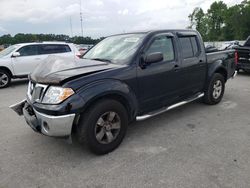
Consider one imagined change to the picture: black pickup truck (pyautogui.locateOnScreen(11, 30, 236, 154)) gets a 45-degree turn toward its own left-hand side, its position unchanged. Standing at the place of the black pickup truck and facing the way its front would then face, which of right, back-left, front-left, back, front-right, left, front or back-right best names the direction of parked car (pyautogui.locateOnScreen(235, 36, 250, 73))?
back-left

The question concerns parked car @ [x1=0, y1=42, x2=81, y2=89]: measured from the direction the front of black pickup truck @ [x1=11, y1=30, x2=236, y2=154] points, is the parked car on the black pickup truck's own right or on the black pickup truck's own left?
on the black pickup truck's own right

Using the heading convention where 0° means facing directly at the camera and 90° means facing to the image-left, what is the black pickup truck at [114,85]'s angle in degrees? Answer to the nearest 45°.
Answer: approximately 45°

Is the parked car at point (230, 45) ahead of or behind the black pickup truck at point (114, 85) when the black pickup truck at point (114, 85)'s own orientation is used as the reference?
behind
